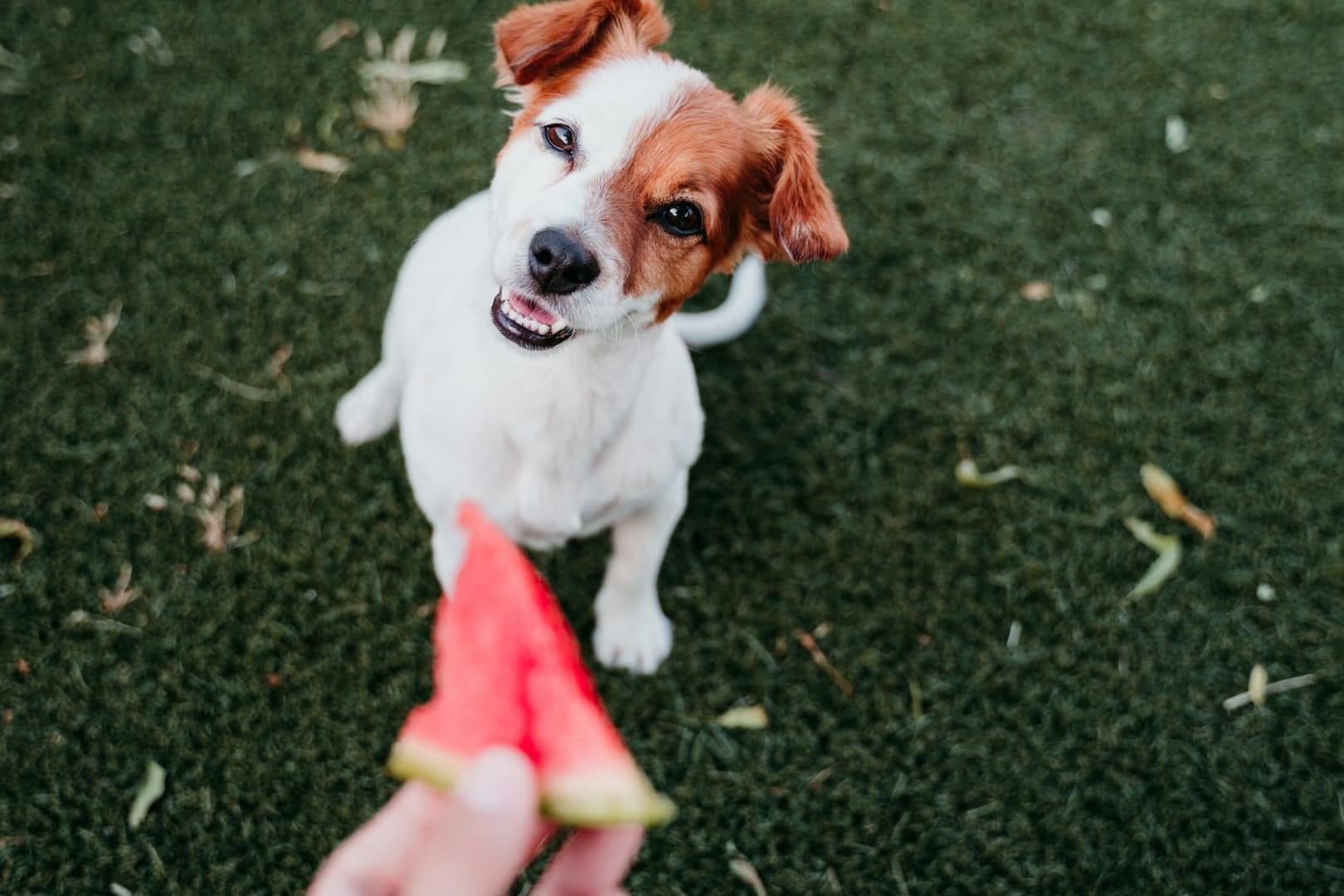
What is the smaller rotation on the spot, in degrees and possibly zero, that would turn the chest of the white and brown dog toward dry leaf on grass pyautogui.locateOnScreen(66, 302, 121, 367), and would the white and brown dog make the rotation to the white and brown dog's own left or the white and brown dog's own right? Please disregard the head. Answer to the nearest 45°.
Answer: approximately 135° to the white and brown dog's own right

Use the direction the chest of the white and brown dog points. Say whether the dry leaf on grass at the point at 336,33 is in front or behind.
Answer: behind

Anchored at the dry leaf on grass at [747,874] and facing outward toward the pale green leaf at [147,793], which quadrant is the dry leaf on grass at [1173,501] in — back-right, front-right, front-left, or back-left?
back-right

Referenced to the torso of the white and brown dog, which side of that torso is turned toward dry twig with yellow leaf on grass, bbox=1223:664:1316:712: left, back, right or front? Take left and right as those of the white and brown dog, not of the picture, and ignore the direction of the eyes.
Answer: left

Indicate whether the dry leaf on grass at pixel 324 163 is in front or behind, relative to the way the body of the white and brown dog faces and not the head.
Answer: behind

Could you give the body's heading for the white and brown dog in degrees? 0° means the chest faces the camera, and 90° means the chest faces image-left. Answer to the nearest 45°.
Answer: approximately 0°

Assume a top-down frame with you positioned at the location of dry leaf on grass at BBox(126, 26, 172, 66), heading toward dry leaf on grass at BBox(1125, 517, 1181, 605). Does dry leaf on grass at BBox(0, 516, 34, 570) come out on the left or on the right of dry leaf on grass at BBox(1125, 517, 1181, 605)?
right
